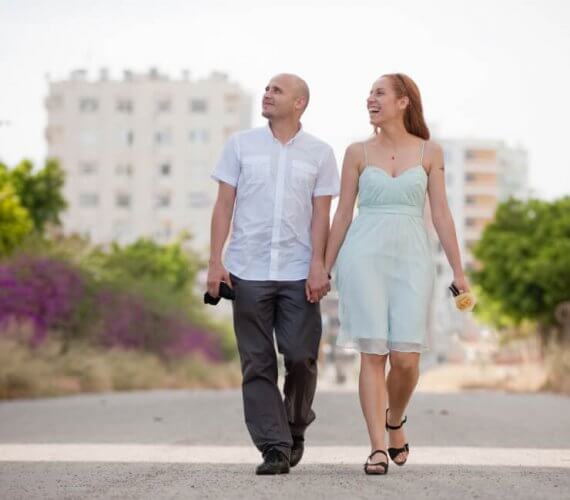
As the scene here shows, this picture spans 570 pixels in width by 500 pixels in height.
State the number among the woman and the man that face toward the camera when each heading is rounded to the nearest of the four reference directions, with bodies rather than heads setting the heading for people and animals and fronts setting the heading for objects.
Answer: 2

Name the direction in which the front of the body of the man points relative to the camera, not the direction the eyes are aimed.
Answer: toward the camera

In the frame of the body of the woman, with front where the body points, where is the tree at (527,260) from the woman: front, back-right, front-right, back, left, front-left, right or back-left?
back

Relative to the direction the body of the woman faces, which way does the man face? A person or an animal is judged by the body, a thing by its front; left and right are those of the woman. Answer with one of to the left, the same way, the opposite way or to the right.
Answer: the same way

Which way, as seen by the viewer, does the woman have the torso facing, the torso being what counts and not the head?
toward the camera

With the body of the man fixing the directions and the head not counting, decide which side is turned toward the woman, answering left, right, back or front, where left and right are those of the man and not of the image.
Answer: left

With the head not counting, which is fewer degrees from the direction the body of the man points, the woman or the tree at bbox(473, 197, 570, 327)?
the woman

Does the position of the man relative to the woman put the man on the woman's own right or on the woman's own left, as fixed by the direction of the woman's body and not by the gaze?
on the woman's own right

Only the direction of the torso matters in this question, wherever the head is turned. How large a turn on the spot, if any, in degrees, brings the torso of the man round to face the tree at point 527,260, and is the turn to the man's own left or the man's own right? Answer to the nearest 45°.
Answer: approximately 180°
